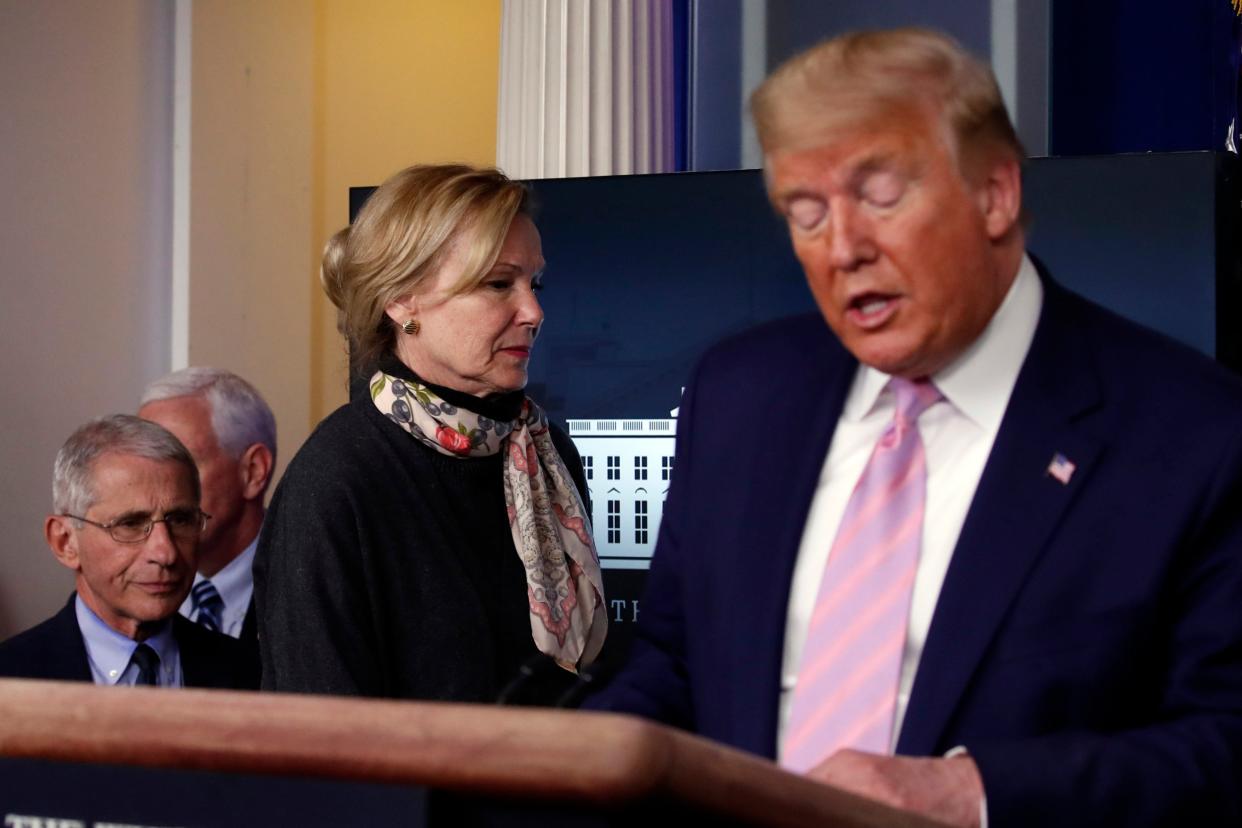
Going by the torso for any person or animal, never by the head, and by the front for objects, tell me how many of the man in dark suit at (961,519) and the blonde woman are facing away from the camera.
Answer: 0

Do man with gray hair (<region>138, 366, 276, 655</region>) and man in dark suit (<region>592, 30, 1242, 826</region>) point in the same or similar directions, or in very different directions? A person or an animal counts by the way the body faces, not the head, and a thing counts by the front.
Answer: same or similar directions

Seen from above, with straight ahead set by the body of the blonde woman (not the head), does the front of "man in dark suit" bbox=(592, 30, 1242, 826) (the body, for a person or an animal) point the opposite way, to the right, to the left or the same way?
to the right

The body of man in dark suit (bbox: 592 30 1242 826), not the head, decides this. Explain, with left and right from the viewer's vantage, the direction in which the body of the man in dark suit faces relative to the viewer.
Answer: facing the viewer and to the left of the viewer

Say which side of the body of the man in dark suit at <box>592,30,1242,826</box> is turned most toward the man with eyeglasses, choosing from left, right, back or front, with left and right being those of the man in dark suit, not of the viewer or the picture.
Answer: right

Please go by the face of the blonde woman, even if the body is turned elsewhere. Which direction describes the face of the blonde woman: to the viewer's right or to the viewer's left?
to the viewer's right

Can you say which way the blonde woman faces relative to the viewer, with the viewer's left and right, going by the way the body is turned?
facing the viewer and to the right of the viewer

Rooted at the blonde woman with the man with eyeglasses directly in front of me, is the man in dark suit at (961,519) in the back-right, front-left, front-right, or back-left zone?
back-left

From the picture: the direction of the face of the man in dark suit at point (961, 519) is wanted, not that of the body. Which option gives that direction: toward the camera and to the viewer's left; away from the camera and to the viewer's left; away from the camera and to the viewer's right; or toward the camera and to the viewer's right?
toward the camera and to the viewer's left

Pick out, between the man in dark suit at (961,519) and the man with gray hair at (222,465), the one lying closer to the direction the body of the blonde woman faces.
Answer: the man in dark suit
